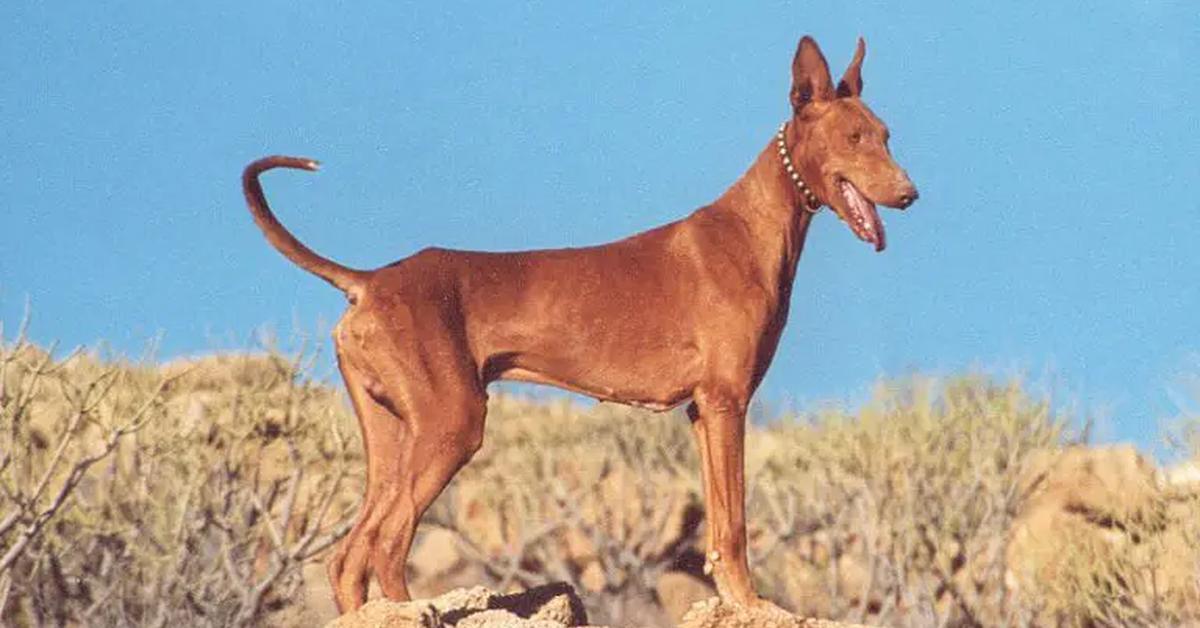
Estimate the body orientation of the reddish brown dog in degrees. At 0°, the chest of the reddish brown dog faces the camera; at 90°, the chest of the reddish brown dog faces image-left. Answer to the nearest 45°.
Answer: approximately 270°
